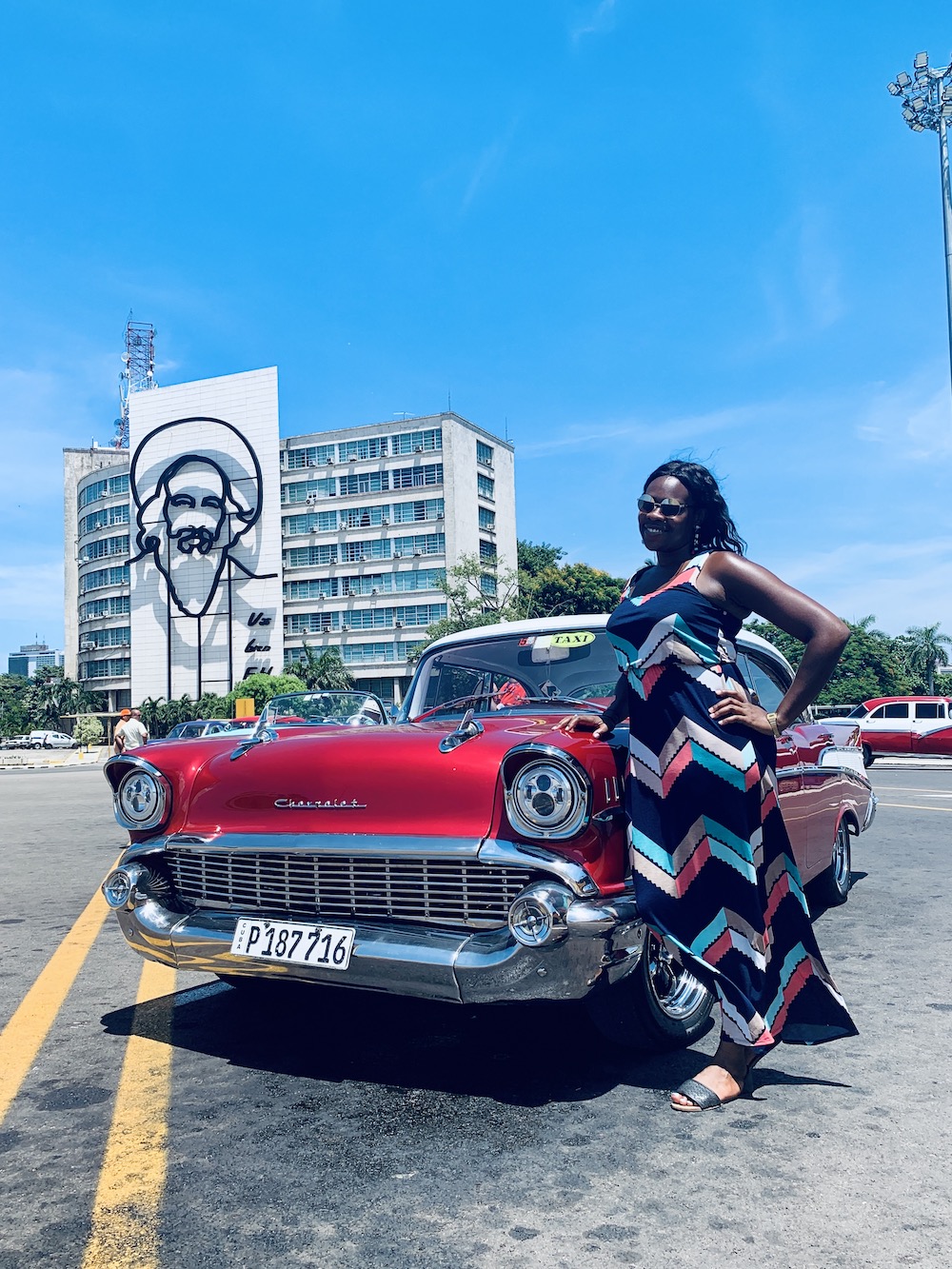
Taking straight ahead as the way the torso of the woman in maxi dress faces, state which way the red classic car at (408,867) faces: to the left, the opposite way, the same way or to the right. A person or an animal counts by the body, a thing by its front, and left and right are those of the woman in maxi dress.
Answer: the same way

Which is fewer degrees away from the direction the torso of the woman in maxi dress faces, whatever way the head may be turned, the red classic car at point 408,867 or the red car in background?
the red classic car

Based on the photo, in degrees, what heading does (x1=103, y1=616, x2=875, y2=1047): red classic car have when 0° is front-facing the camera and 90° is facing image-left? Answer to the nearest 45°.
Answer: approximately 45°

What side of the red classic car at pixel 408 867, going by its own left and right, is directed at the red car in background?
back

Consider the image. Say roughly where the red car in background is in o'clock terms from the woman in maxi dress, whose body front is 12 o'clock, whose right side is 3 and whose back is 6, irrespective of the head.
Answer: The red car in background is roughly at 5 o'clock from the woman in maxi dress.

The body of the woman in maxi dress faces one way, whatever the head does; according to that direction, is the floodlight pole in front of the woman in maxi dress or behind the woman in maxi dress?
behind

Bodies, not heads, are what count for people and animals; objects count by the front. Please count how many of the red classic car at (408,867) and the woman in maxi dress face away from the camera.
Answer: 0

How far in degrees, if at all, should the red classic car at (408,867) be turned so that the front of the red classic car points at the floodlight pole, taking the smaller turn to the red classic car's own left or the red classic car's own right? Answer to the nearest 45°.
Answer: approximately 180°

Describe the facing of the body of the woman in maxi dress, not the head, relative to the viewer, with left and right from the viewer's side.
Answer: facing the viewer and to the left of the viewer
